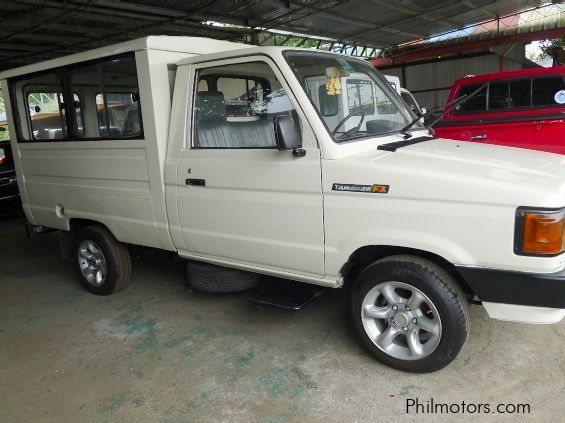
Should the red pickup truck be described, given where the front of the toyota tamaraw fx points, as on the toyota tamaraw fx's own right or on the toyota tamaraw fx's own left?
on the toyota tamaraw fx's own left

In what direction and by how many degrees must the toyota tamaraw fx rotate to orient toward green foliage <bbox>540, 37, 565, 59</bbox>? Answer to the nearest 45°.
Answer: approximately 90° to its left

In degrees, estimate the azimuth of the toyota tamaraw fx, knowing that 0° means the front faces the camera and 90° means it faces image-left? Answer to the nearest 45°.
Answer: approximately 315°
